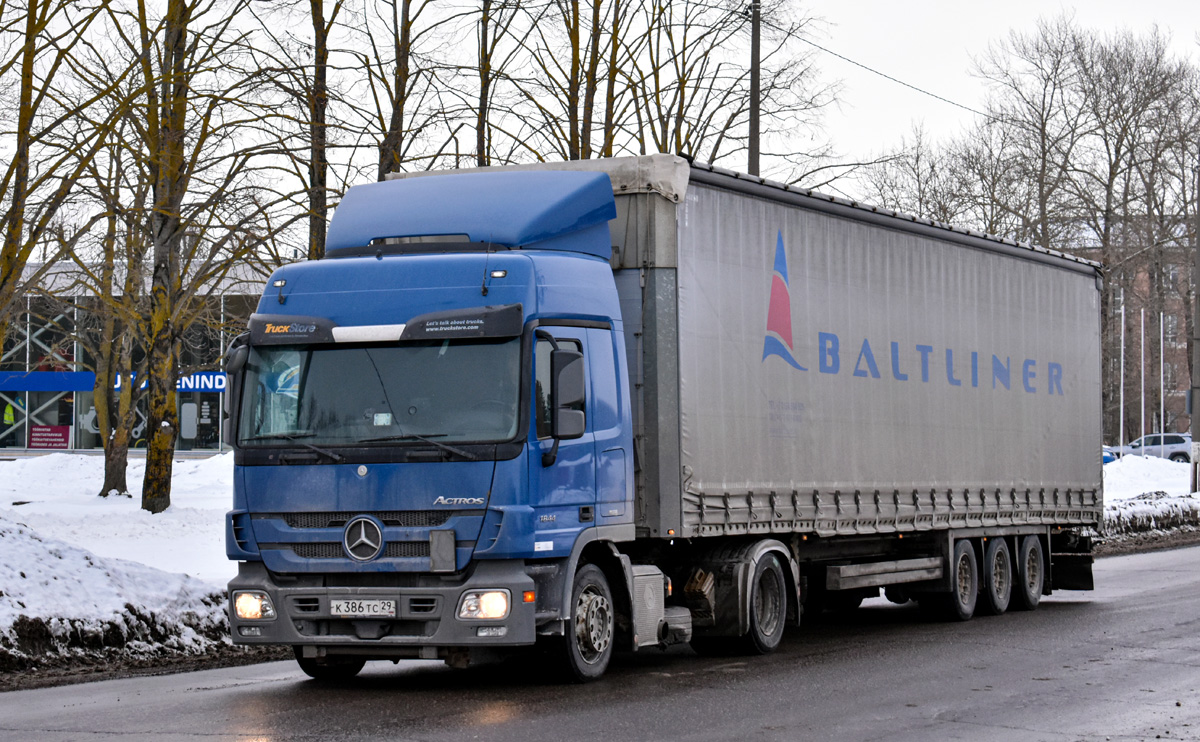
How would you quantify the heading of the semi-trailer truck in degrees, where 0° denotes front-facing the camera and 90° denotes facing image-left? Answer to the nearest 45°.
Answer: approximately 45°

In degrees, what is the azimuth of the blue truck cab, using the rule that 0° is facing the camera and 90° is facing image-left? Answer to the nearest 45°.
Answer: approximately 45°
